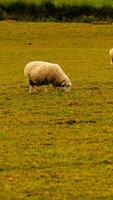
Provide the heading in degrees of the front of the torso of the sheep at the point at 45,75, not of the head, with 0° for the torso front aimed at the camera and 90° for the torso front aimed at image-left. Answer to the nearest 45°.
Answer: approximately 270°
